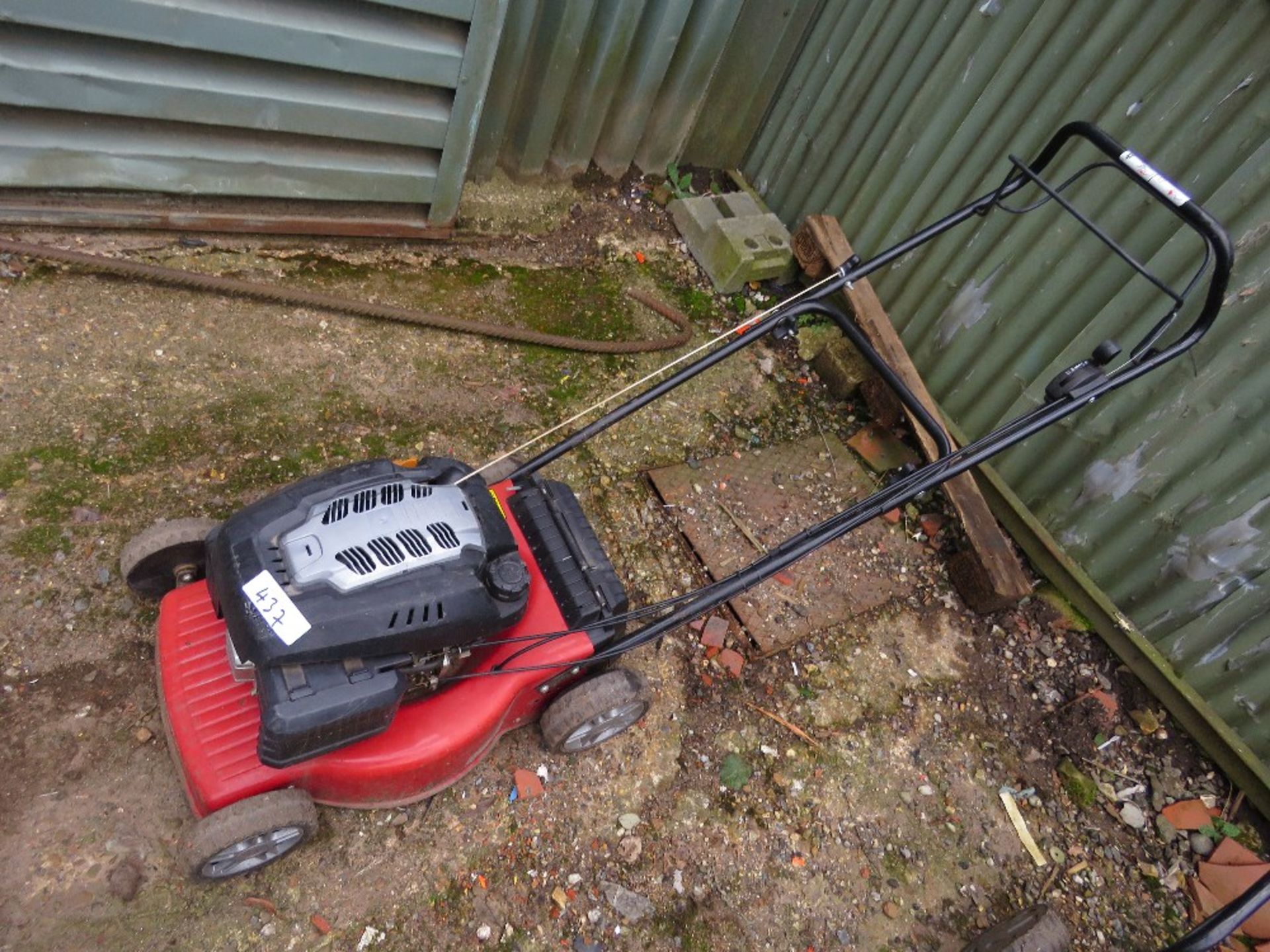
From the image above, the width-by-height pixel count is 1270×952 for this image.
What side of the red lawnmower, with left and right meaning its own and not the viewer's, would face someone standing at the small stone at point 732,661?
back

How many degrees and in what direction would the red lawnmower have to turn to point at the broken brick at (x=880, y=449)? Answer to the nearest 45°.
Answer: approximately 180°

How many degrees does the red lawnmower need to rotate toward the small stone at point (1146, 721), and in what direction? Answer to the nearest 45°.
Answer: approximately 180°

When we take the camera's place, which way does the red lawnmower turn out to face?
facing the viewer and to the left of the viewer

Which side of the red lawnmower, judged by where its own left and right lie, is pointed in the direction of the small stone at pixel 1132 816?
back

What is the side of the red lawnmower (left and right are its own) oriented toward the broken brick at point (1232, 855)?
back

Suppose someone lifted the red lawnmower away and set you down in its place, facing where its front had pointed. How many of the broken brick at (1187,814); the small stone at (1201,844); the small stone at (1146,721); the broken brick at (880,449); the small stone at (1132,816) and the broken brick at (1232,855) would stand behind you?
6

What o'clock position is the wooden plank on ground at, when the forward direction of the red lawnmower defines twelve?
The wooden plank on ground is roughly at 6 o'clock from the red lawnmower.

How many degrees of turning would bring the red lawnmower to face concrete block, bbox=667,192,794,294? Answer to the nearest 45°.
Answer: approximately 180°

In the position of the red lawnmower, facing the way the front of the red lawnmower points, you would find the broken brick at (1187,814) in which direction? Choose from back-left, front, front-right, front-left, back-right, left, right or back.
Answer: back

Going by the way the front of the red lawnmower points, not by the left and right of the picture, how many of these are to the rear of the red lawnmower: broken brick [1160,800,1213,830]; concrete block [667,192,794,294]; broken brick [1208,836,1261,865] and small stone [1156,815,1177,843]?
4
